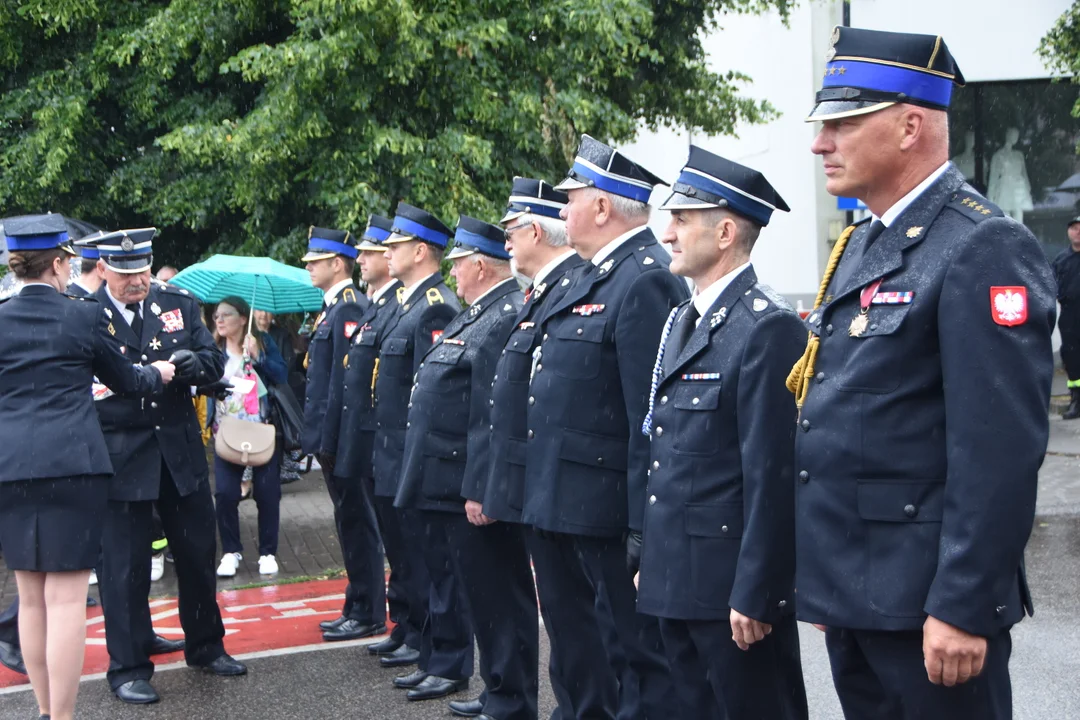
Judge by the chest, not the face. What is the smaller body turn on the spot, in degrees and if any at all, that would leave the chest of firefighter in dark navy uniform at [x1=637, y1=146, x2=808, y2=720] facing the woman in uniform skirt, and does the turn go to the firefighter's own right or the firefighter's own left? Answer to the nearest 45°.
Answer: approximately 45° to the firefighter's own right

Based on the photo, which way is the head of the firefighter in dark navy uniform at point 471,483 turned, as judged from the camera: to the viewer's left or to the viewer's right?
to the viewer's left

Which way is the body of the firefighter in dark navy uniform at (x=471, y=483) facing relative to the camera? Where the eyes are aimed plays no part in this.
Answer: to the viewer's left

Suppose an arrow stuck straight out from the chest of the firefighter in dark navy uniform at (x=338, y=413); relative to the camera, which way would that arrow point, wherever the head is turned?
to the viewer's left

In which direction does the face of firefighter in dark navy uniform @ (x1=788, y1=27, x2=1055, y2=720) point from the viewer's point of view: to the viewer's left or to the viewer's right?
to the viewer's left

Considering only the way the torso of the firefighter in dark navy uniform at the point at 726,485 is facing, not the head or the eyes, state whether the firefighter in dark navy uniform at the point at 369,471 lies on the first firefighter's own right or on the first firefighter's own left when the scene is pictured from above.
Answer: on the first firefighter's own right

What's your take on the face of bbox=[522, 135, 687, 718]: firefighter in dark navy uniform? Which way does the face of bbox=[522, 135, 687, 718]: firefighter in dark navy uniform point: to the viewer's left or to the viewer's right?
to the viewer's left

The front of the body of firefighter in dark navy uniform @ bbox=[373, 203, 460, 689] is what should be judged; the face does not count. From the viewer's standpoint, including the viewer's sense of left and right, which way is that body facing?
facing to the left of the viewer

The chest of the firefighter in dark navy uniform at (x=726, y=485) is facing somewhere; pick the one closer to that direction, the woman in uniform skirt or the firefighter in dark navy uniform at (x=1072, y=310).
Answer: the woman in uniform skirt
